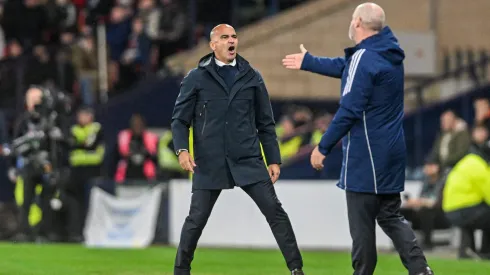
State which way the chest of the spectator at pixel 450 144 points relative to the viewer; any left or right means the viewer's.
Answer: facing the viewer and to the left of the viewer

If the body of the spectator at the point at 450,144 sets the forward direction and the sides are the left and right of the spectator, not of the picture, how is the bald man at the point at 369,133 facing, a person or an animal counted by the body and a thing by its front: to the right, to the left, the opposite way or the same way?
to the right

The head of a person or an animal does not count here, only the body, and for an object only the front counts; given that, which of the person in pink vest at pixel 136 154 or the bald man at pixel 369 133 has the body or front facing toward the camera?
the person in pink vest

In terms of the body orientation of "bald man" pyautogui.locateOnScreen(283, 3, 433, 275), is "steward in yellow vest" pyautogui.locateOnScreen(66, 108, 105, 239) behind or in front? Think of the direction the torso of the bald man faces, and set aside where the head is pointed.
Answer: in front

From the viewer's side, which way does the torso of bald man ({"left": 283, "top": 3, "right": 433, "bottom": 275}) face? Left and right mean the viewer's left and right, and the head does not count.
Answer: facing away from the viewer and to the left of the viewer

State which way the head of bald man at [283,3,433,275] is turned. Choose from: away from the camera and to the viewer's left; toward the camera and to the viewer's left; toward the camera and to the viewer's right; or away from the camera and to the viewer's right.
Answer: away from the camera and to the viewer's left

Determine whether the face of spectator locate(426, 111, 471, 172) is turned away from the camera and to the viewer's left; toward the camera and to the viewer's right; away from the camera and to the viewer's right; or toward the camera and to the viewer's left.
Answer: toward the camera and to the viewer's left

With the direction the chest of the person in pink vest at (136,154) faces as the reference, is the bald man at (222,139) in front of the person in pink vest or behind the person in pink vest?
in front

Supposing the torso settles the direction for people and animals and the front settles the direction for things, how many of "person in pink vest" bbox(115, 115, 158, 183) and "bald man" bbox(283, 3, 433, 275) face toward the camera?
1

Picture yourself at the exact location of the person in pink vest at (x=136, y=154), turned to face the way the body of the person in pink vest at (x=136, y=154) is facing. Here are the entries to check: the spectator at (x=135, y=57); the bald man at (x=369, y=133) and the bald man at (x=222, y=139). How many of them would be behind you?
1

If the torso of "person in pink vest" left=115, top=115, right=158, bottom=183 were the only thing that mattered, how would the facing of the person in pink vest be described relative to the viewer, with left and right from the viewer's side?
facing the viewer

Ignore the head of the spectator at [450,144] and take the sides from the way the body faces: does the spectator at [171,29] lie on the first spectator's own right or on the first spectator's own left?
on the first spectator's own right
